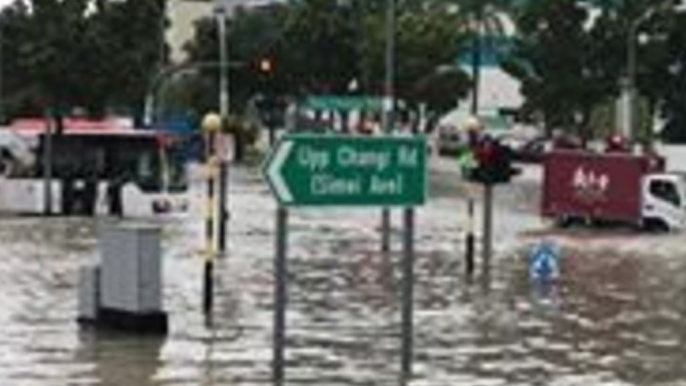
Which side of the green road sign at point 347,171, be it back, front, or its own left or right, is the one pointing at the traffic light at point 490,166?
back

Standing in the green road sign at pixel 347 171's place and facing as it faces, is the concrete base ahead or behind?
behind

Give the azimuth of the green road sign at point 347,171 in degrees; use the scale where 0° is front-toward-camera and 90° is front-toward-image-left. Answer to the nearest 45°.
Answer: approximately 0°
